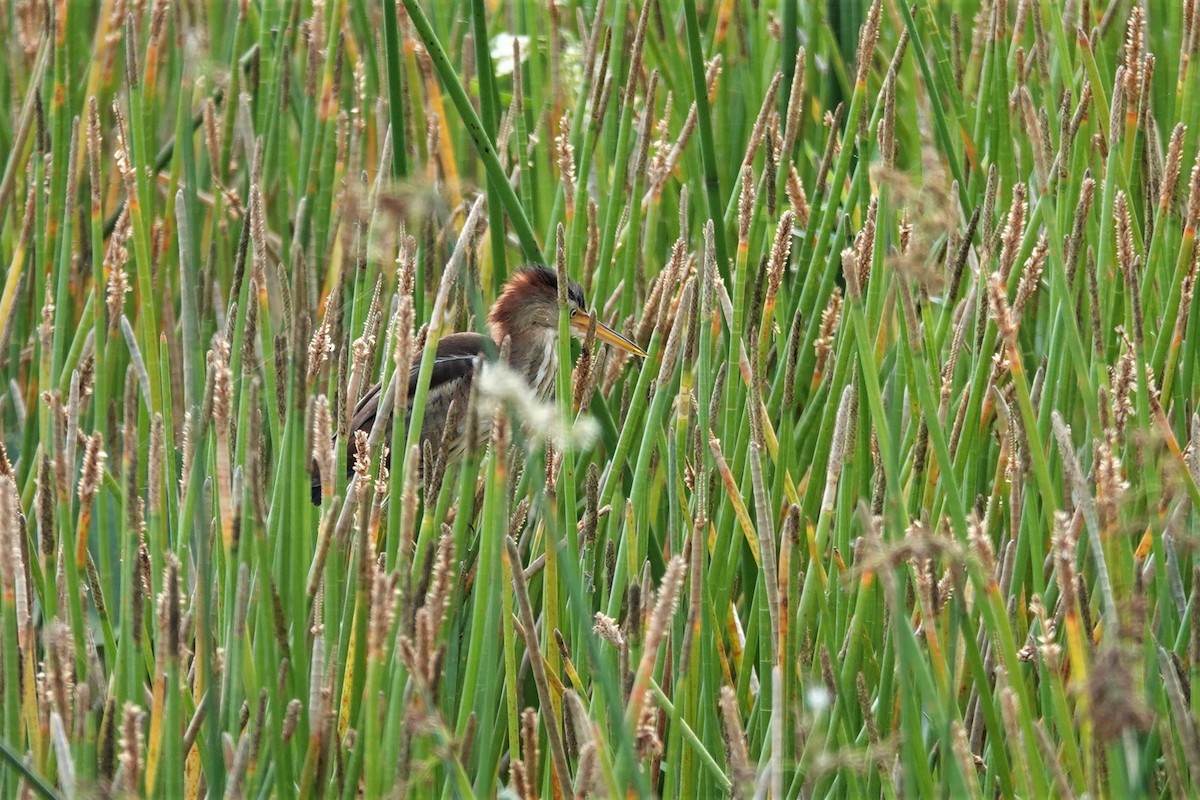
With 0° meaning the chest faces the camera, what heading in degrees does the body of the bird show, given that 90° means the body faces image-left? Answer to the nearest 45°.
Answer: approximately 270°
